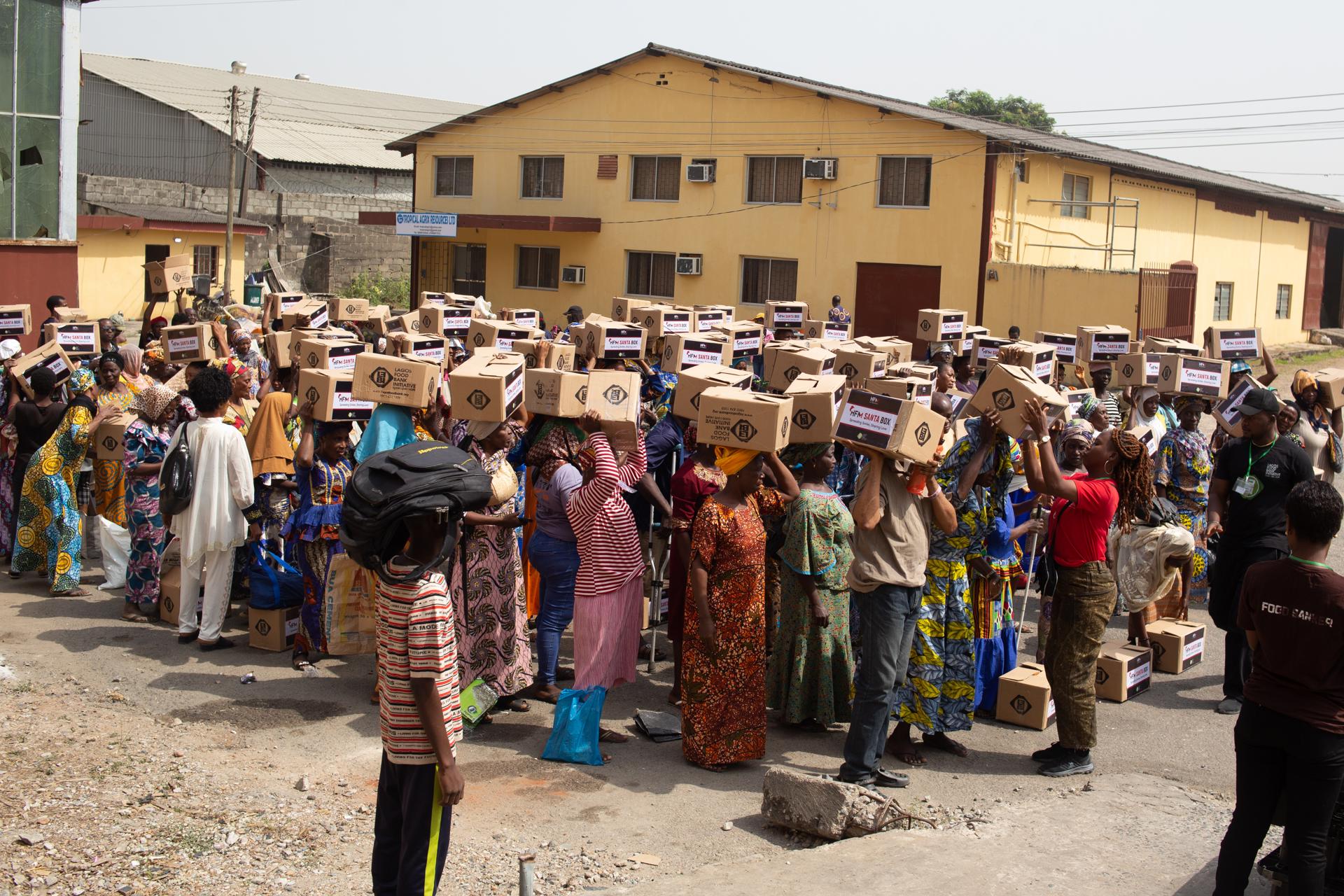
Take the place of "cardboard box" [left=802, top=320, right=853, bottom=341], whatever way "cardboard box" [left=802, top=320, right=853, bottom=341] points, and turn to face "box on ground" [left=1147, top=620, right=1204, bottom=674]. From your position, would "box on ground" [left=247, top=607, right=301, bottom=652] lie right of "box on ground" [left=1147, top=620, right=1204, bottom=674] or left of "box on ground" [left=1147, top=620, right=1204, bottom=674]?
right

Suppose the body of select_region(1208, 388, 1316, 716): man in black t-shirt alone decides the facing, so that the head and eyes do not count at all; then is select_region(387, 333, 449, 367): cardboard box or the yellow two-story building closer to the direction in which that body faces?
the cardboard box

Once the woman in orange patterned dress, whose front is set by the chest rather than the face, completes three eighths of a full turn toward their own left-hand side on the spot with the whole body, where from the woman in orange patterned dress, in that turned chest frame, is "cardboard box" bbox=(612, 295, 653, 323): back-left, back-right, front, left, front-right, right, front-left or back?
front

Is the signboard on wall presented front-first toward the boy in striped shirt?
yes

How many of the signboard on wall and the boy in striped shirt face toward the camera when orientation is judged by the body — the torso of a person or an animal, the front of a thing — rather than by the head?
1

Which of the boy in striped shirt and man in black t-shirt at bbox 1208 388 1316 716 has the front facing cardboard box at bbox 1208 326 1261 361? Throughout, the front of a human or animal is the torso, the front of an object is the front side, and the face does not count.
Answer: the boy in striped shirt

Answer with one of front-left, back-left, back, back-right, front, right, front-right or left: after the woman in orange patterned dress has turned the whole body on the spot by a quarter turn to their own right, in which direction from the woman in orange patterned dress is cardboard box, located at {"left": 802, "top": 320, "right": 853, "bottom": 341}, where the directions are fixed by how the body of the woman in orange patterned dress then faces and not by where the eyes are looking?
back-right

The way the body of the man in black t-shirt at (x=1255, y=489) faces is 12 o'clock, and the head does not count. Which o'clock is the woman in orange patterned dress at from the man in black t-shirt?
The woman in orange patterned dress is roughly at 12 o'clock from the man in black t-shirt.

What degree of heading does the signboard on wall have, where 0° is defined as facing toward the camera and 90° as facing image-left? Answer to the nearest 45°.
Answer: approximately 0°

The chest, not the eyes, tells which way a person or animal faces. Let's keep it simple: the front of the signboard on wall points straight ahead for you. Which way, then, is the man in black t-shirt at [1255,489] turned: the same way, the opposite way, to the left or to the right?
the same way
